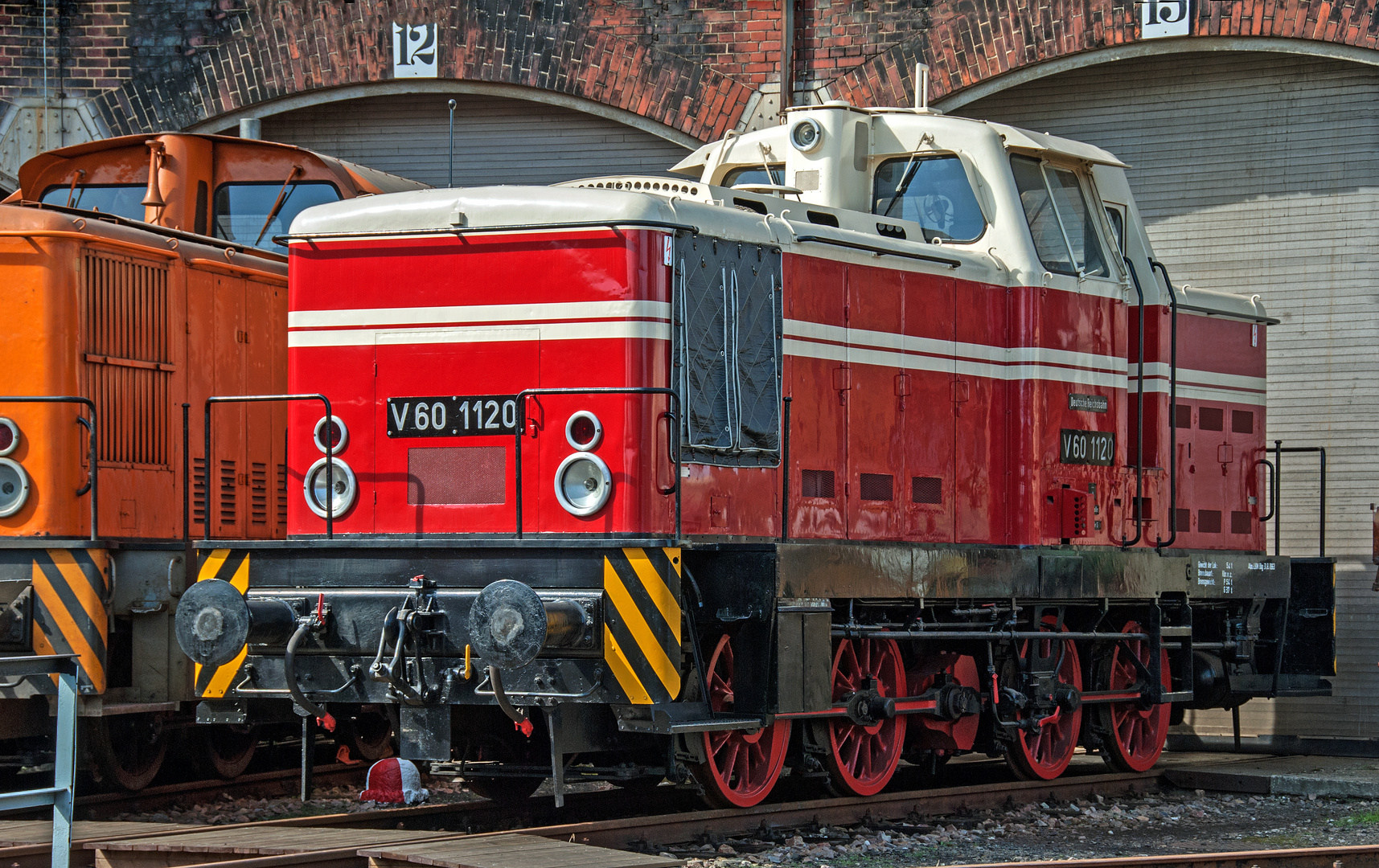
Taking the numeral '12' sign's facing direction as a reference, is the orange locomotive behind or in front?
in front

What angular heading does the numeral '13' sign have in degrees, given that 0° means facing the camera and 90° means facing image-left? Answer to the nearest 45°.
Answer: approximately 0°

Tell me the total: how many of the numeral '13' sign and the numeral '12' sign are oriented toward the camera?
2

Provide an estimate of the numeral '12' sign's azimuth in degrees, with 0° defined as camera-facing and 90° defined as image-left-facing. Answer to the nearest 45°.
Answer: approximately 0°

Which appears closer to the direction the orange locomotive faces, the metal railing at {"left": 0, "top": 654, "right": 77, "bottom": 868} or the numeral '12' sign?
the metal railing

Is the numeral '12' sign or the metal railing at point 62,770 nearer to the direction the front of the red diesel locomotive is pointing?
the metal railing

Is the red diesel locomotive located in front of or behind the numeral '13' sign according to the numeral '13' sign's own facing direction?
in front

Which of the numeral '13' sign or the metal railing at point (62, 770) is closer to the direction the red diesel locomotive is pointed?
the metal railing

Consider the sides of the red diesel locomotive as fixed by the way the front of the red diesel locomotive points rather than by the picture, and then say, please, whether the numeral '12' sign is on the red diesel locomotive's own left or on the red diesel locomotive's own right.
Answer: on the red diesel locomotive's own right

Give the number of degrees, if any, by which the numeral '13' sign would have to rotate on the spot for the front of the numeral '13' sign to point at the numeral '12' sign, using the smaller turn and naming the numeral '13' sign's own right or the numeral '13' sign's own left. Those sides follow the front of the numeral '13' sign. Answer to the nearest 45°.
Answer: approximately 90° to the numeral '13' sign's own right

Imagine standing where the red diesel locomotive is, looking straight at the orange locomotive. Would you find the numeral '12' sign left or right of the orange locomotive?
right

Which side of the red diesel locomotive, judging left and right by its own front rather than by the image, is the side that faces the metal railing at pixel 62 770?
front
